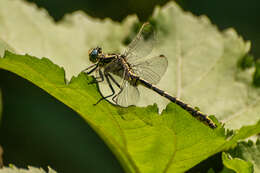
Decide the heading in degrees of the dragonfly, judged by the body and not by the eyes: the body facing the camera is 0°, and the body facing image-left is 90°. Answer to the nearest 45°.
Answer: approximately 90°

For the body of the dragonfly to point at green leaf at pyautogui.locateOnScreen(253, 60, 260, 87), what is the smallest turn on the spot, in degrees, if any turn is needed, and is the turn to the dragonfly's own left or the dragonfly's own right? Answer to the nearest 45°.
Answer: approximately 135° to the dragonfly's own right
